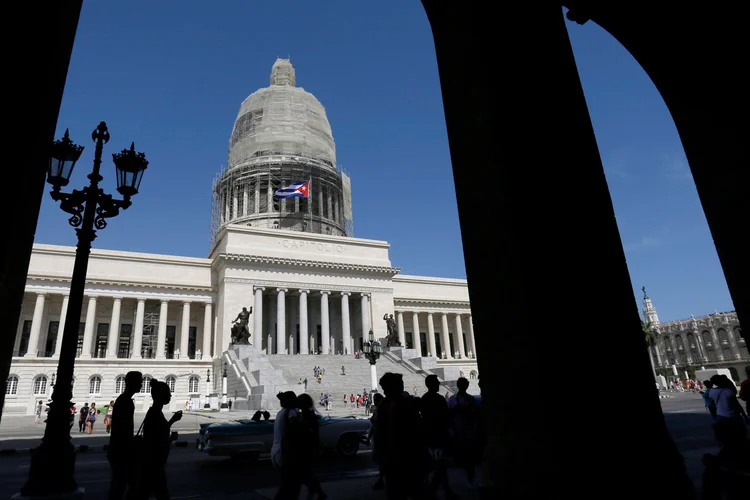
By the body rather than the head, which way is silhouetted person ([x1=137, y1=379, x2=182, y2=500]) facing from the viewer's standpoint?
to the viewer's right

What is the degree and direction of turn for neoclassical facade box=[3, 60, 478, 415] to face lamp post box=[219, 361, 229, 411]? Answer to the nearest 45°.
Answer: approximately 45° to its right

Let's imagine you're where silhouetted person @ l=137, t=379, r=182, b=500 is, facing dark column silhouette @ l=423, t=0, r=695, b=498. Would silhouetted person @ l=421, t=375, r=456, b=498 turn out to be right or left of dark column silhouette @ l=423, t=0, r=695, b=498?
left

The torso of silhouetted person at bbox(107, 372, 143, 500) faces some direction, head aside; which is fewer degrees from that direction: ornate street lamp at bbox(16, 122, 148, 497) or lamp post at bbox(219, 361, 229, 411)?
the lamp post

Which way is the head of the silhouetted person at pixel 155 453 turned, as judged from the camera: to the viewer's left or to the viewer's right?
to the viewer's right

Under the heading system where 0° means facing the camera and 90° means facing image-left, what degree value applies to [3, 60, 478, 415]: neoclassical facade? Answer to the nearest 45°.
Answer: approximately 315°

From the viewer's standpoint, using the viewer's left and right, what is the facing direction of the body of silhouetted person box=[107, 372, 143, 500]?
facing to the right of the viewer

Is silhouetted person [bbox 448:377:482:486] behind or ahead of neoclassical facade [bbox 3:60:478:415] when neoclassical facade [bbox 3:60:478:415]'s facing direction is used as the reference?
ahead

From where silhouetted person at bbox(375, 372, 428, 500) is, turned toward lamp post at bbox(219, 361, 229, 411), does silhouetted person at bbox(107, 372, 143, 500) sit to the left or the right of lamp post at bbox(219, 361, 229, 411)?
left

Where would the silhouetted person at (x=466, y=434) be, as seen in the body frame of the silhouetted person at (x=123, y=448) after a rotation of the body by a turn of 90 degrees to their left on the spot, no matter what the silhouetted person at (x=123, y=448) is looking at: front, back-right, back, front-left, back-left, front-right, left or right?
right
